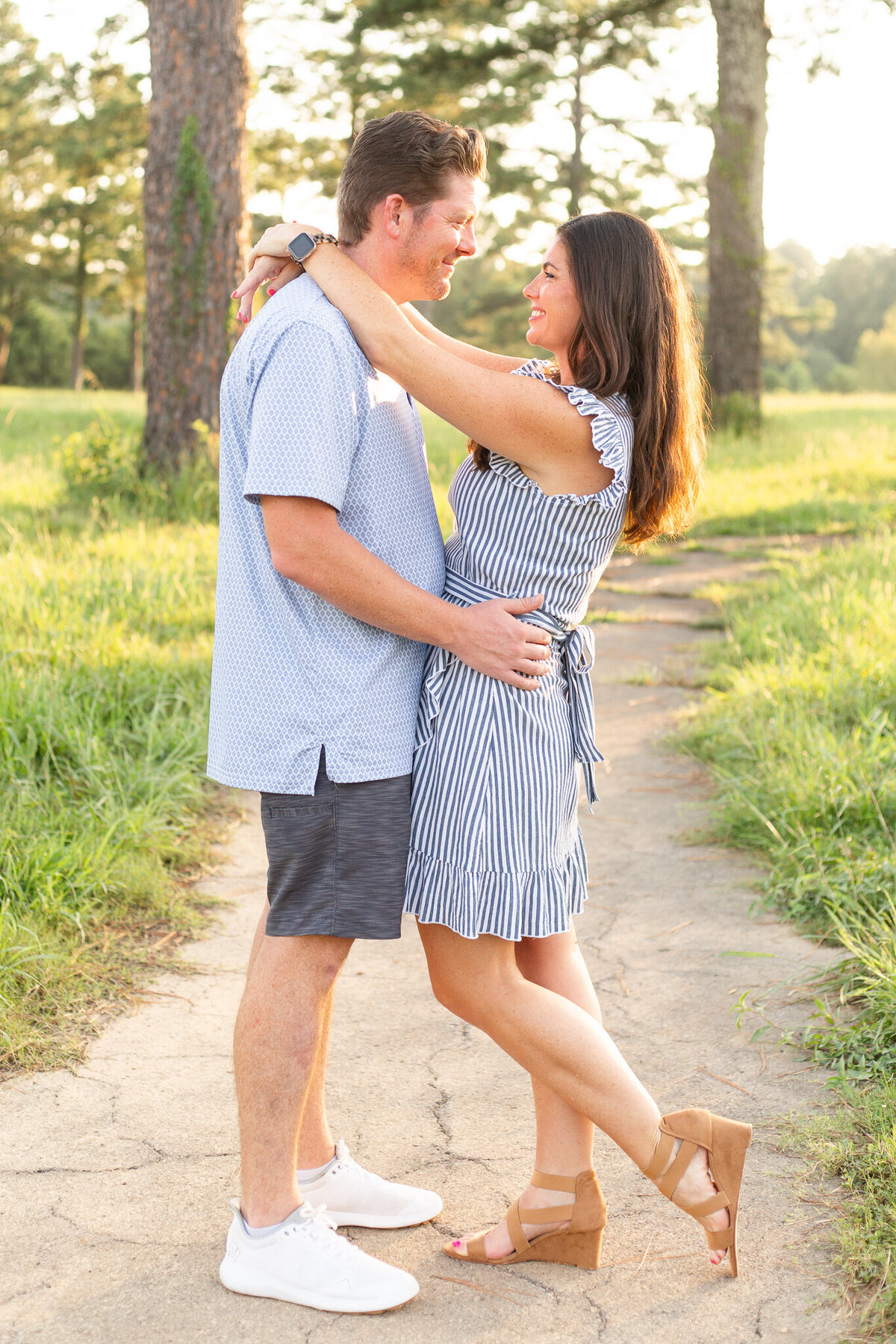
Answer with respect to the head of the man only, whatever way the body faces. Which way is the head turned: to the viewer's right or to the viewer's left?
to the viewer's right

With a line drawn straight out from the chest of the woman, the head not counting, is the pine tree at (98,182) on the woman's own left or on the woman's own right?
on the woman's own right

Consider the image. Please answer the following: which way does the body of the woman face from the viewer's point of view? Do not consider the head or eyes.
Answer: to the viewer's left

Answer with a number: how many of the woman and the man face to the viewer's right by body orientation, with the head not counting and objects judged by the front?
1

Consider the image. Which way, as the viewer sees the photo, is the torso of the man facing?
to the viewer's right

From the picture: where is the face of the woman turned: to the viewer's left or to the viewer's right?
to the viewer's left

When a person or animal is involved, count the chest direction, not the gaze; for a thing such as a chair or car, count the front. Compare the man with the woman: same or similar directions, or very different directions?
very different directions
